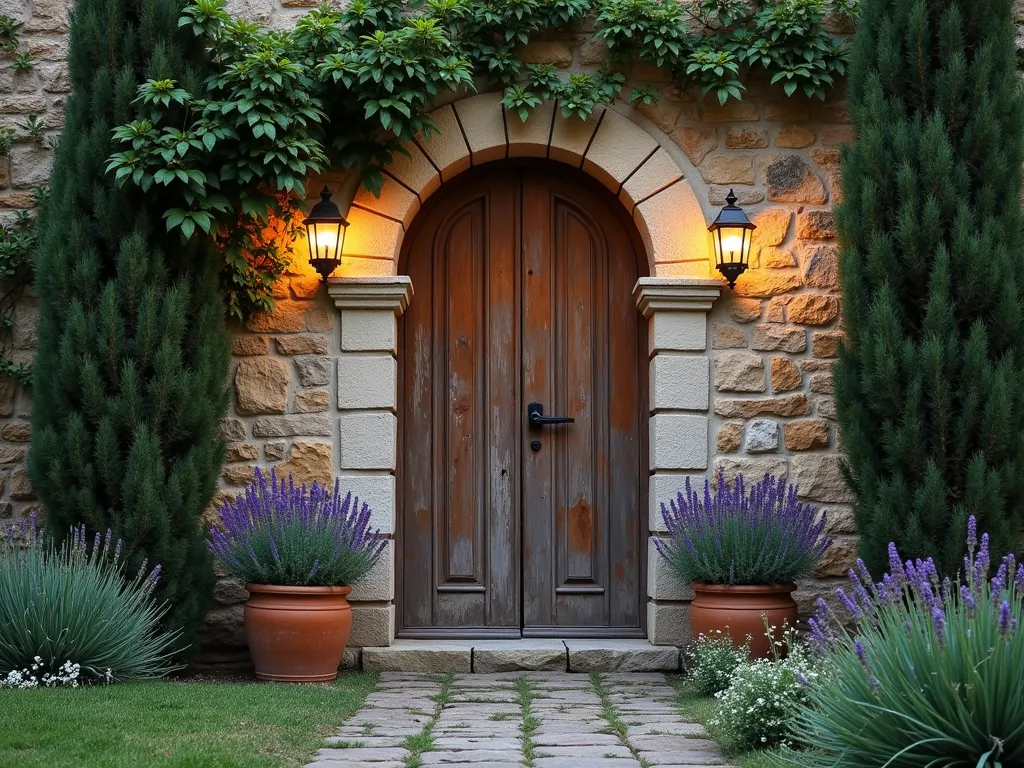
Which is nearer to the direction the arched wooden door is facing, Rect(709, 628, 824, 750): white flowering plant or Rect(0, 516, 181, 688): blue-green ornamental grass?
the white flowering plant

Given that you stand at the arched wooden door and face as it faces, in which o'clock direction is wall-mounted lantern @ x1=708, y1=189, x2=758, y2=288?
The wall-mounted lantern is roughly at 10 o'clock from the arched wooden door.

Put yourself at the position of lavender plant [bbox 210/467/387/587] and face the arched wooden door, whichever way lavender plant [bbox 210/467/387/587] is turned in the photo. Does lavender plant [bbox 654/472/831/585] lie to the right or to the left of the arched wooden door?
right

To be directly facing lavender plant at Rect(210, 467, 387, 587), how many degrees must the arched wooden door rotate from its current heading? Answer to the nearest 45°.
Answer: approximately 45° to its right

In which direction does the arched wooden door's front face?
toward the camera

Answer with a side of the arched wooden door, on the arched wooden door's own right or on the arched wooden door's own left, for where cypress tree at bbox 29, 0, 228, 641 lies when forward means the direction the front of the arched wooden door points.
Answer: on the arched wooden door's own right

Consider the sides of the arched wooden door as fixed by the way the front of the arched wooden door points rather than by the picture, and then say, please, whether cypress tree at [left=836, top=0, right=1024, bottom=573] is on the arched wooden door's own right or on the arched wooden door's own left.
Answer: on the arched wooden door's own left

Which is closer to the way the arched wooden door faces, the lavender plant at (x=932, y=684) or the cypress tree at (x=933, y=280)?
the lavender plant

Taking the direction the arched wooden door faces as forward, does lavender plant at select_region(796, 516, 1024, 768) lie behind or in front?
in front

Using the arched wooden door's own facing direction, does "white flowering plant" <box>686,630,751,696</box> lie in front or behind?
in front

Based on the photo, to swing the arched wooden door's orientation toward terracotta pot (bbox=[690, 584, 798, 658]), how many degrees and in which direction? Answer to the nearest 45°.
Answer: approximately 45° to its left

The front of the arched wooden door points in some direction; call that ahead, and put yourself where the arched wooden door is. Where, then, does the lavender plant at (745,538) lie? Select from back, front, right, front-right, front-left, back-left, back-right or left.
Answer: front-left

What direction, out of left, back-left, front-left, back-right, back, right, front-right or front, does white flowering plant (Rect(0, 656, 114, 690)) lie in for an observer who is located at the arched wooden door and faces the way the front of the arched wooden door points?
front-right
